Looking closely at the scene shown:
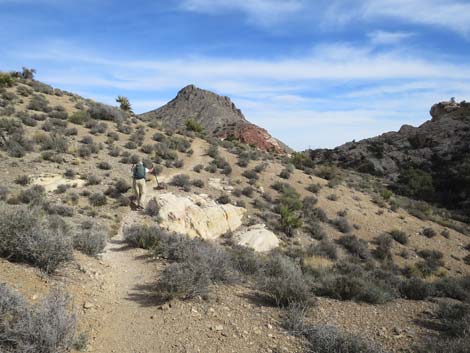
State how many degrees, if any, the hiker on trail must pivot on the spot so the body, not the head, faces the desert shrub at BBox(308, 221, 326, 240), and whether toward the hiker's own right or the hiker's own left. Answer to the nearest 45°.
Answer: approximately 90° to the hiker's own right

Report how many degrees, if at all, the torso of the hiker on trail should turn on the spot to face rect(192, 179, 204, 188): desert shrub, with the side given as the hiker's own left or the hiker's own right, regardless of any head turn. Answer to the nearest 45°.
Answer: approximately 45° to the hiker's own right

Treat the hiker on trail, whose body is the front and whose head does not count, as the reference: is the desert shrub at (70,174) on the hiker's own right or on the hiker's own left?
on the hiker's own left

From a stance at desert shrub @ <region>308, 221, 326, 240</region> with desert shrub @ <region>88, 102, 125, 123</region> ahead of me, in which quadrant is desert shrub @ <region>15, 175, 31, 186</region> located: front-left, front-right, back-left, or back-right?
front-left

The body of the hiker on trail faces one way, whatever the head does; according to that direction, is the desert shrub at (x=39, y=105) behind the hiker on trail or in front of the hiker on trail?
in front

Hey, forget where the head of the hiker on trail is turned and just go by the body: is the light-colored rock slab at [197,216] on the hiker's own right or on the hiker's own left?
on the hiker's own right

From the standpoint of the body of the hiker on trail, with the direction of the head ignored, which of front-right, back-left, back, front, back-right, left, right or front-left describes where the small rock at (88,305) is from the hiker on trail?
back

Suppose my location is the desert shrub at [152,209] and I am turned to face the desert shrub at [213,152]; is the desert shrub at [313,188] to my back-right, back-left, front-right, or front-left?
front-right

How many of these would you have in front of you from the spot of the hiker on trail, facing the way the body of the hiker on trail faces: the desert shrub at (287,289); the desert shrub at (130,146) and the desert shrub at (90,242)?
1

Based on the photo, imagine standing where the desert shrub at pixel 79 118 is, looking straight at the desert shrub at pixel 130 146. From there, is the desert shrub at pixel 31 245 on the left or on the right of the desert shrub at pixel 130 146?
right

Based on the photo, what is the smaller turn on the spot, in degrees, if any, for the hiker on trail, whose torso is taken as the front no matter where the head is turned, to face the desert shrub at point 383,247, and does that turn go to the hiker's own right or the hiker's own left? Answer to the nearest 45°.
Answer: approximately 90° to the hiker's own right

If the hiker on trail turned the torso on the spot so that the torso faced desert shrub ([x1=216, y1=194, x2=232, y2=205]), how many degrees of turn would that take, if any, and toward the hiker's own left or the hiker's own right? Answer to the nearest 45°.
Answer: approximately 45° to the hiker's own right

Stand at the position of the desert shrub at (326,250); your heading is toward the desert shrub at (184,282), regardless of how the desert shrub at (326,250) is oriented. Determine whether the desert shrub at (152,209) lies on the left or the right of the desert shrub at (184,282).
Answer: right

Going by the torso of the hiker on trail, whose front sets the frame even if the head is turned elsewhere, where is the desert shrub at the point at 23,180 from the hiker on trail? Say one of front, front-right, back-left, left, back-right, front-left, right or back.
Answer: left

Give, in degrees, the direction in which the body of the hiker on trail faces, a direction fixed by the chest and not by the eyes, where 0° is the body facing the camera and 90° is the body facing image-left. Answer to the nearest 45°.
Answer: approximately 180°

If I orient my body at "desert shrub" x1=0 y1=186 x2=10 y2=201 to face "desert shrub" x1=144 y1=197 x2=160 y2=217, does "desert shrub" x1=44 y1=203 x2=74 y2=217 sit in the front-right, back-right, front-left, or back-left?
front-right

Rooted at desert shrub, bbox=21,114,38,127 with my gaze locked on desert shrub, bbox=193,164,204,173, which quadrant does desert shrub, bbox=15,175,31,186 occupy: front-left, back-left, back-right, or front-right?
front-right

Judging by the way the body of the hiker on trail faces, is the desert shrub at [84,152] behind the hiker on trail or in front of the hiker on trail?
in front

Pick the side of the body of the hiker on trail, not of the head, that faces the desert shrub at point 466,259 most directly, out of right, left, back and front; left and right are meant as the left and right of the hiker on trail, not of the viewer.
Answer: right

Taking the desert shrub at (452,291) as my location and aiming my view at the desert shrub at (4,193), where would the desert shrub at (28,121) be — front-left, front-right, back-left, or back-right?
front-right

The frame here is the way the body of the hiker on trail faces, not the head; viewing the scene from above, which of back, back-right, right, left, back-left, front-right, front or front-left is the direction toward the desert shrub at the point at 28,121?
front-left
